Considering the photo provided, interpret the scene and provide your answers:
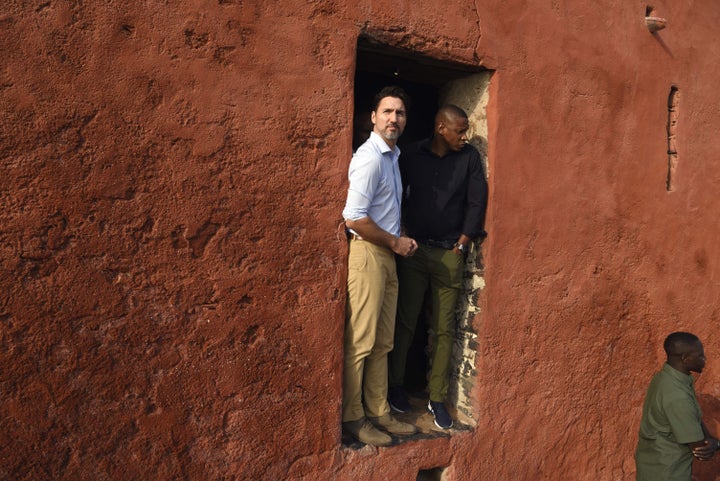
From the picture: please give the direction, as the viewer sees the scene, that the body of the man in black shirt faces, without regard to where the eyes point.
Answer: toward the camera

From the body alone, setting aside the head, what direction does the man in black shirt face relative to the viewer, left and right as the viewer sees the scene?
facing the viewer
